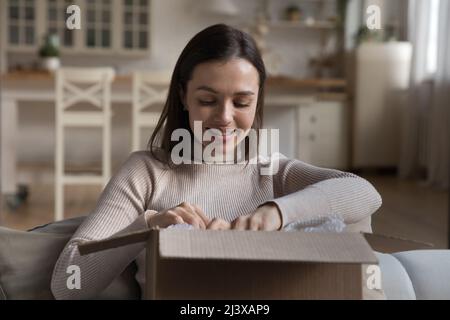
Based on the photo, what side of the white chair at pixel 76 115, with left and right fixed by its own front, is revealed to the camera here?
back

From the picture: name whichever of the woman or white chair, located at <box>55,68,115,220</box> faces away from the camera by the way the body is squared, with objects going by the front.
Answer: the white chair

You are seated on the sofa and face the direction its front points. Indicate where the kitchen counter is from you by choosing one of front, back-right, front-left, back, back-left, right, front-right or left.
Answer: back

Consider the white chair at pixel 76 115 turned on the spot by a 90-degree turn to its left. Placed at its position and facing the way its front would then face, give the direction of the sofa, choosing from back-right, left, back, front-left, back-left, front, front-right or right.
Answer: left

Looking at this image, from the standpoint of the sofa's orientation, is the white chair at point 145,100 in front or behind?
behind

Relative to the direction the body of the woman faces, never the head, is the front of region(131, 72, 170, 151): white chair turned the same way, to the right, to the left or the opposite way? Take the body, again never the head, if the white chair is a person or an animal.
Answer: the opposite way

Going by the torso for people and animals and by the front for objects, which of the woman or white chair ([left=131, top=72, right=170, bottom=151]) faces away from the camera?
the white chair

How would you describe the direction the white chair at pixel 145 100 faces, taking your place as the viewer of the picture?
facing away from the viewer

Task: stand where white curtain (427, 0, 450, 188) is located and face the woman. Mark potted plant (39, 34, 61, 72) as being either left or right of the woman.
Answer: right

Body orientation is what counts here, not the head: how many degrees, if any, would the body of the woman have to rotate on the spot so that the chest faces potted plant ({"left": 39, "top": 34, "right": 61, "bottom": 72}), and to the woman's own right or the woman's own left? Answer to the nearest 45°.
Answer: approximately 180°

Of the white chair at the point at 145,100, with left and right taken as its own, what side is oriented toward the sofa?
back
